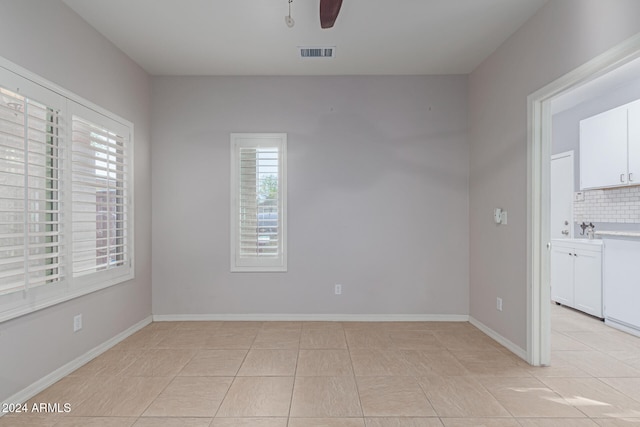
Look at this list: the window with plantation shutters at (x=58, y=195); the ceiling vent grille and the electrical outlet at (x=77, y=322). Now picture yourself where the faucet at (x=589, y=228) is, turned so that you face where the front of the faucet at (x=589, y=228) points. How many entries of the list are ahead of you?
3

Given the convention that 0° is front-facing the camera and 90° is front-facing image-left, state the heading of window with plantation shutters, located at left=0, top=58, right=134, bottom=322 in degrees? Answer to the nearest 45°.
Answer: approximately 315°

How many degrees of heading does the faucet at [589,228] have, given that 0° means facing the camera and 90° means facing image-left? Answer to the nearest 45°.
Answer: approximately 45°

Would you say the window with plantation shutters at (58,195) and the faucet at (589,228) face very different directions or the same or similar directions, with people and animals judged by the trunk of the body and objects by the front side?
very different directions

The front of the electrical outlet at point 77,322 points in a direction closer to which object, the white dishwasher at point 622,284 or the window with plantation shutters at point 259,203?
the white dishwasher

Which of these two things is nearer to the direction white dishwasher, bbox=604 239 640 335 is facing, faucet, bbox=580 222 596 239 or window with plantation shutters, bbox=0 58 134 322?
the window with plantation shutters

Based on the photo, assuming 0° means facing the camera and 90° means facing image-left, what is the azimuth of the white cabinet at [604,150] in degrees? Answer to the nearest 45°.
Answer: approximately 45°

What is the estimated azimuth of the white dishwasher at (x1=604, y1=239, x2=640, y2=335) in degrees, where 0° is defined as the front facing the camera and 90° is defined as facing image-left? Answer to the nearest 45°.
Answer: approximately 45°
